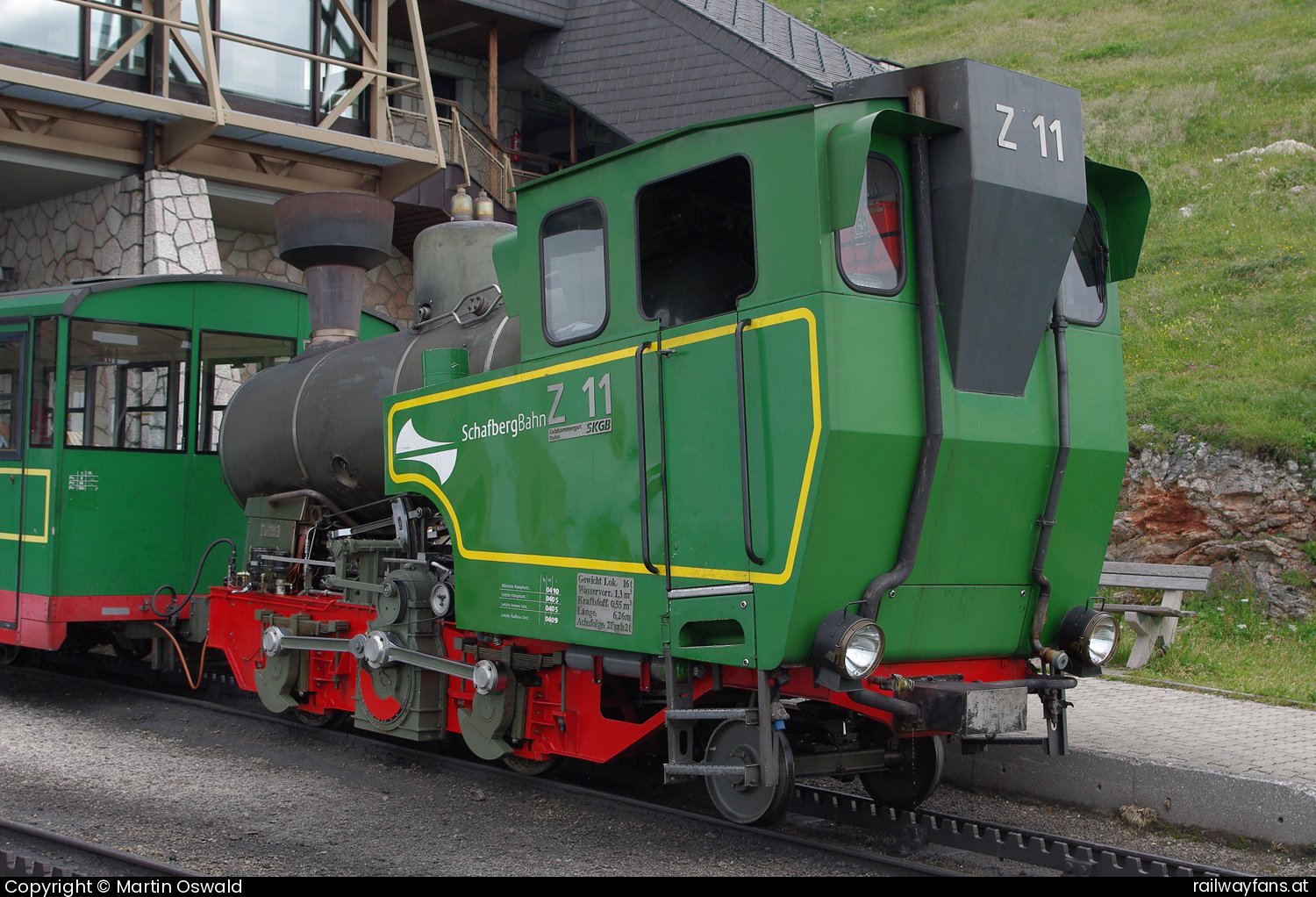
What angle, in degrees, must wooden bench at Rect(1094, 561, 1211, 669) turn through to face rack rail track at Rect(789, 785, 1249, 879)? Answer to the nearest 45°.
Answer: approximately 45° to its left

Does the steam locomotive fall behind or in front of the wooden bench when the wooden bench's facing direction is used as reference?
in front

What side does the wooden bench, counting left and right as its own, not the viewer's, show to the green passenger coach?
front

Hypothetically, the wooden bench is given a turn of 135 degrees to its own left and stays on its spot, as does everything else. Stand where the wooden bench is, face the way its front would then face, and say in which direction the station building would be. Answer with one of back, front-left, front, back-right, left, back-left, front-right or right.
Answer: back

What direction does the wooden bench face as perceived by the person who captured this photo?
facing the viewer and to the left of the viewer
